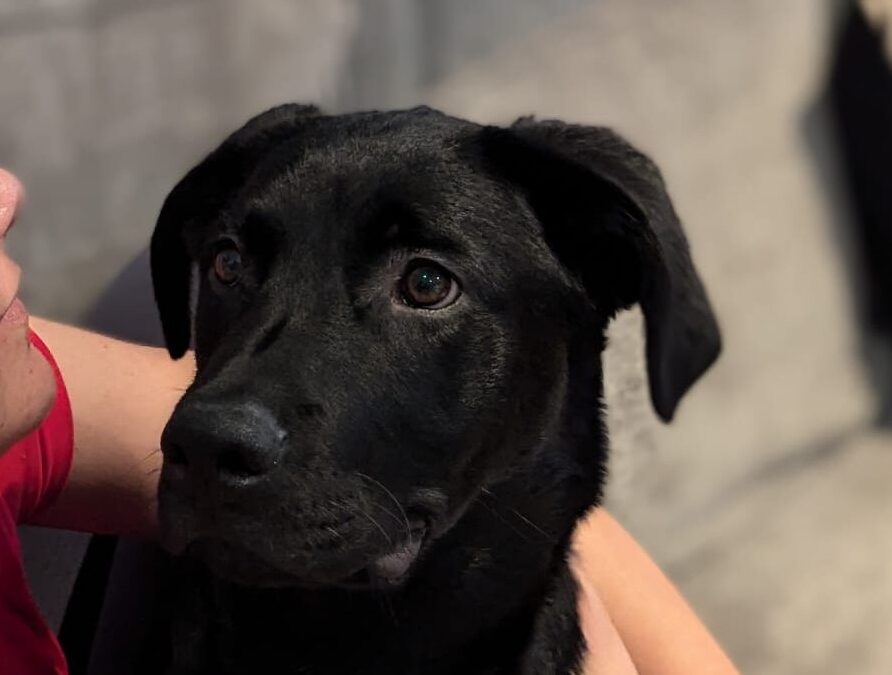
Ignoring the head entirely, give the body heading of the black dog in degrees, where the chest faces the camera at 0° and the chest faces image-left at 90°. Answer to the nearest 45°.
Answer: approximately 45°
